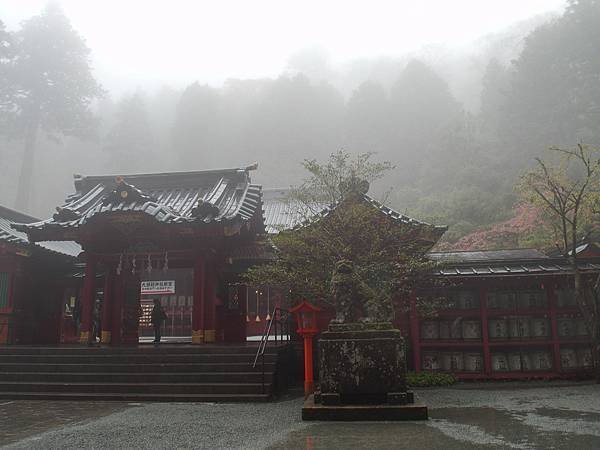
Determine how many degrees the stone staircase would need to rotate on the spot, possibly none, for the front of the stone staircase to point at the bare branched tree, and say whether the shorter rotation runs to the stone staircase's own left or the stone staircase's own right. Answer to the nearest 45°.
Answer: approximately 90° to the stone staircase's own left

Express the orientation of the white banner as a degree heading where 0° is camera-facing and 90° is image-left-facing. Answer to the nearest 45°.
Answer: approximately 0°

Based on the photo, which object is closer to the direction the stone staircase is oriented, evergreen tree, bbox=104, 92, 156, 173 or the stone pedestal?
the stone pedestal

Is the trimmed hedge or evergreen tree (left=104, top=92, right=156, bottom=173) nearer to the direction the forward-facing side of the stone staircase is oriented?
the trimmed hedge

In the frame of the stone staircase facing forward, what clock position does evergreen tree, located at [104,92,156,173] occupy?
The evergreen tree is roughly at 6 o'clock from the stone staircase.

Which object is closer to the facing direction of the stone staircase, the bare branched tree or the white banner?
the bare branched tree

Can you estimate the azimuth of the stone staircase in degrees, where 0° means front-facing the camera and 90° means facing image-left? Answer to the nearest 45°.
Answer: approximately 0°

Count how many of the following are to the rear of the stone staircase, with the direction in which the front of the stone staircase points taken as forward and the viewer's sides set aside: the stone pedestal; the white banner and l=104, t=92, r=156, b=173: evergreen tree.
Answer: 2

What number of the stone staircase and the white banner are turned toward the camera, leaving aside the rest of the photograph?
2
